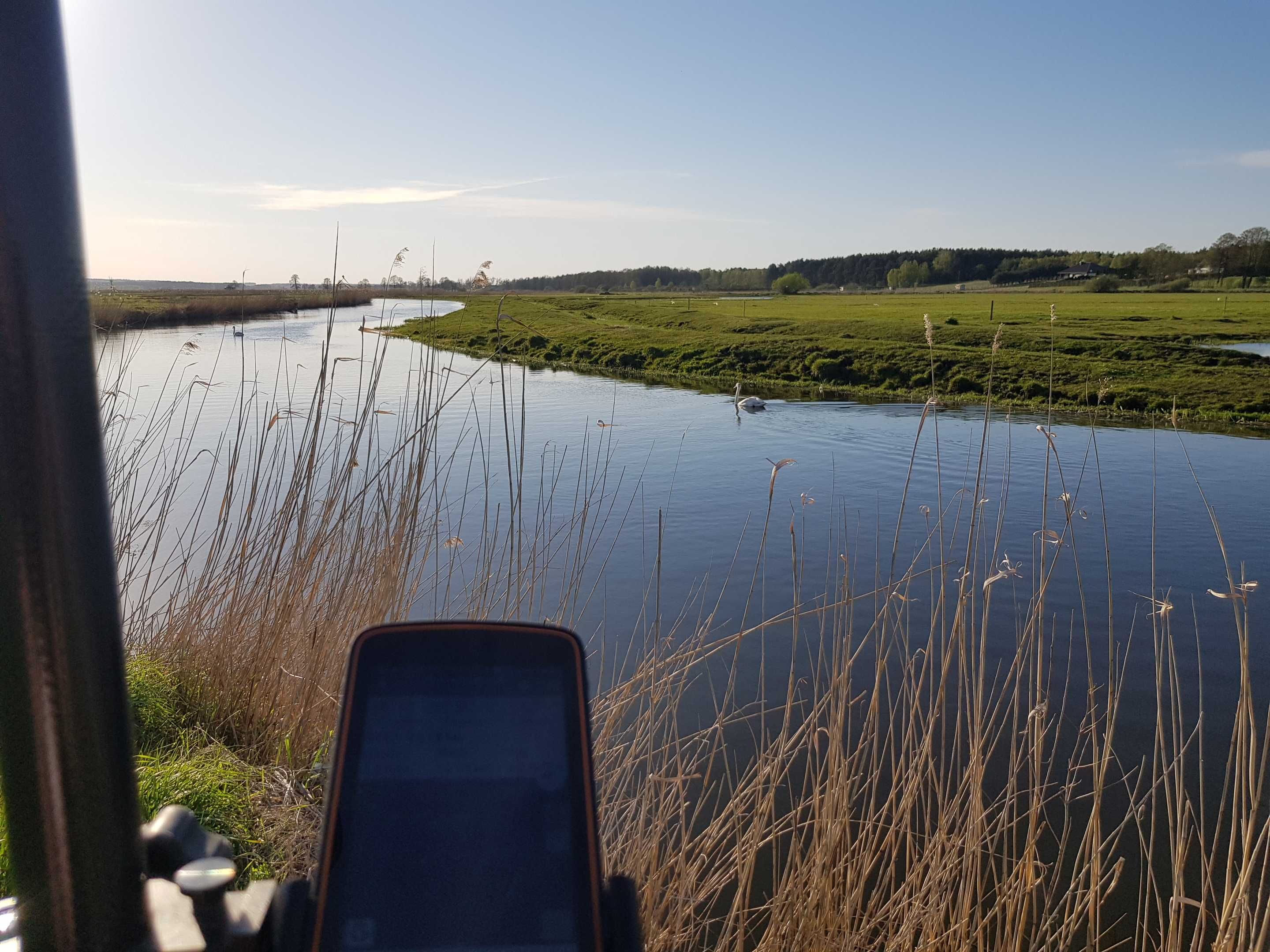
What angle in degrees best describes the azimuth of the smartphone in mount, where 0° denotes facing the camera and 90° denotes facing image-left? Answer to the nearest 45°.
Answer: approximately 0°
